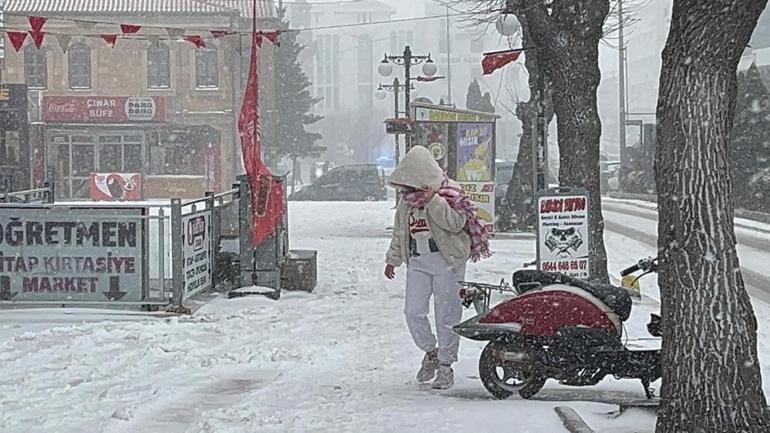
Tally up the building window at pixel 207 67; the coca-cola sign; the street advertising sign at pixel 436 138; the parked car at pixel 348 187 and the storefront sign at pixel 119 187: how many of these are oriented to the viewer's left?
1

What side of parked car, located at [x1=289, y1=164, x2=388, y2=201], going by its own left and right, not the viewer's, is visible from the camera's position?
left

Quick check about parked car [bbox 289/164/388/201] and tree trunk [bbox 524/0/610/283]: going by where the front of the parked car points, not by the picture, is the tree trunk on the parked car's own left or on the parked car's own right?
on the parked car's own left

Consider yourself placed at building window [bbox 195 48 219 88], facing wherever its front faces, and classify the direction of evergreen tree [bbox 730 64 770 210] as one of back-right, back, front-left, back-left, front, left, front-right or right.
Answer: front-left

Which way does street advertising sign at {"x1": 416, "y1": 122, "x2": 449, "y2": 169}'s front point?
toward the camera

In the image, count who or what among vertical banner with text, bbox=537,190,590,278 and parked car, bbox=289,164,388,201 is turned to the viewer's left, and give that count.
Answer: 1

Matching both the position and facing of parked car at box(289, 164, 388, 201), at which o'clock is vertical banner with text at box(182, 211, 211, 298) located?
The vertical banner with text is roughly at 9 o'clock from the parked car.

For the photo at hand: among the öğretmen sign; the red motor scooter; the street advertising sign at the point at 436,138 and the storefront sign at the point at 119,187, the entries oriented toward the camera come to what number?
3

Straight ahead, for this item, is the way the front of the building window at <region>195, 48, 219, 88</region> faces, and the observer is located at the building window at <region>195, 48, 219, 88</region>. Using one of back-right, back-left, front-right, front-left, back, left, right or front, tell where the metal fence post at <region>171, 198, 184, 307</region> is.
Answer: front

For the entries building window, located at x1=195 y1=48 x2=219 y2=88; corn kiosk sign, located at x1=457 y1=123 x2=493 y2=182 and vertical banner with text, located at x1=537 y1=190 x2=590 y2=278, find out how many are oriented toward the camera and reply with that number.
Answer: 3

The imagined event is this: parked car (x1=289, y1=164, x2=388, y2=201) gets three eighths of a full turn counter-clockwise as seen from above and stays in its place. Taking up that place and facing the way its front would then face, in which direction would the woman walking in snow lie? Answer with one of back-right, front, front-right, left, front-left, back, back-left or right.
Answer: front-right

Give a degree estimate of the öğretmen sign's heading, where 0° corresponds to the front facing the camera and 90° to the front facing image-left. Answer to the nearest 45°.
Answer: approximately 0°

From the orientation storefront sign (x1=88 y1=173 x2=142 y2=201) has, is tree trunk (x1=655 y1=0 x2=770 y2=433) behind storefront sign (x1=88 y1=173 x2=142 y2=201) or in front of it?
in front

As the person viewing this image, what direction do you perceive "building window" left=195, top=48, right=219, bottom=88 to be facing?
facing the viewer

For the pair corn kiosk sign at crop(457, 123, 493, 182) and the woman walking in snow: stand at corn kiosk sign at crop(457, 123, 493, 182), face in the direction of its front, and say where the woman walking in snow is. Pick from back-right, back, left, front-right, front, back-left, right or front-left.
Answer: front

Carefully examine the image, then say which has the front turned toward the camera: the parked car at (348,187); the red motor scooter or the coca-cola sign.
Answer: the coca-cola sign

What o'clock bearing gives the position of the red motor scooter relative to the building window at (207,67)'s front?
The red motor scooter is roughly at 12 o'clock from the building window.

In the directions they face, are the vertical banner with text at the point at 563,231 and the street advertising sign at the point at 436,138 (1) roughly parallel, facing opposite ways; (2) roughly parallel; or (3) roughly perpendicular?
roughly parallel
